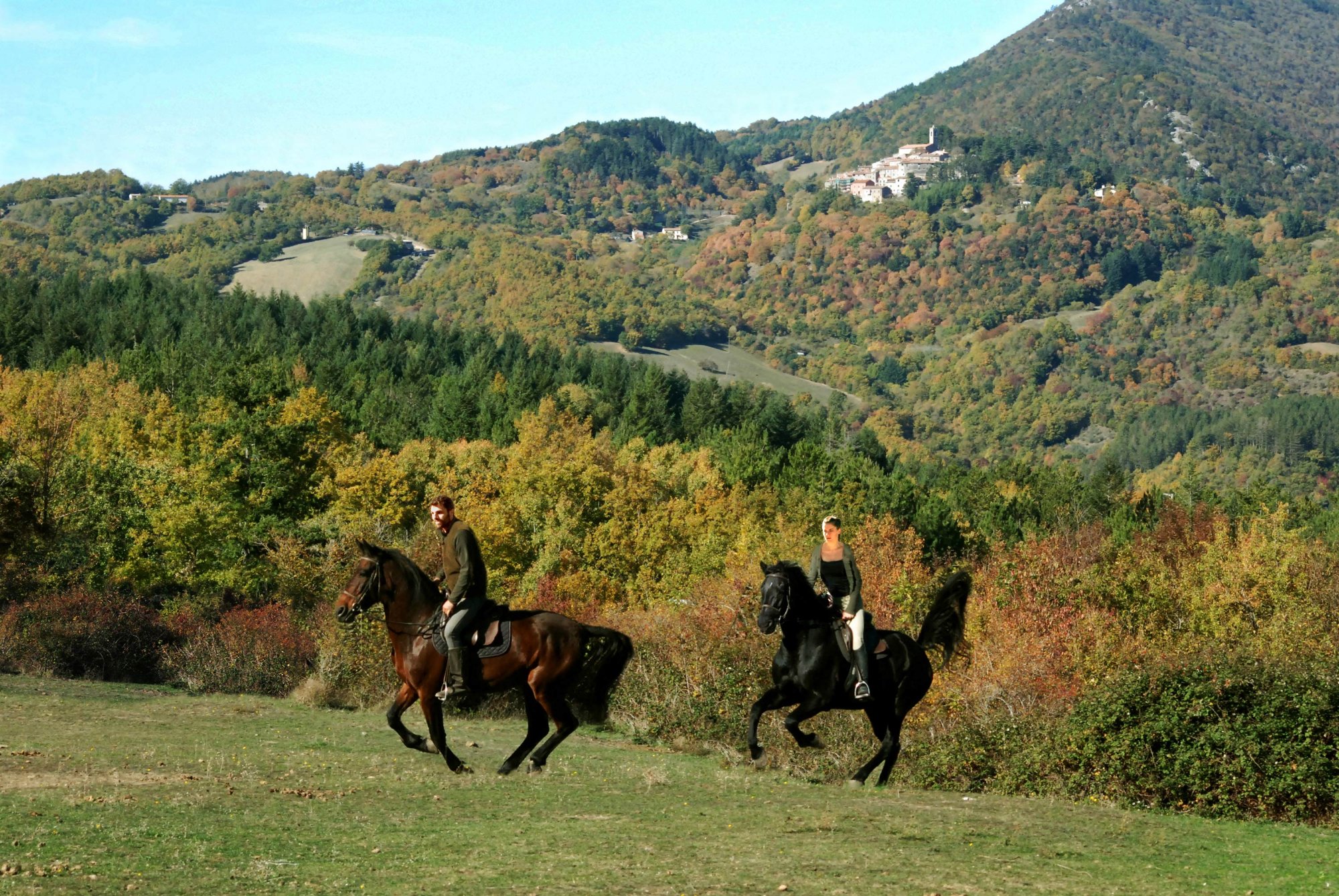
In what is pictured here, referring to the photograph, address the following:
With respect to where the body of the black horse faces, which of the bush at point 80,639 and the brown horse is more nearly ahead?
the brown horse

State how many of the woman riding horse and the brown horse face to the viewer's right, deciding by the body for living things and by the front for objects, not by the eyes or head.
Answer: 0

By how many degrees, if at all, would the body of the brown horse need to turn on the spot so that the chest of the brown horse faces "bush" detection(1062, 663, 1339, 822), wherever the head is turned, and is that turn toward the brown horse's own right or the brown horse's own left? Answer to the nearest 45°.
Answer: approximately 180°

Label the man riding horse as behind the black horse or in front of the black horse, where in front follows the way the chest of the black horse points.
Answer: in front

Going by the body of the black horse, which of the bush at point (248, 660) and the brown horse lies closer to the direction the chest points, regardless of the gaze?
the brown horse

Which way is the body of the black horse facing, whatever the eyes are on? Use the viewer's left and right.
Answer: facing the viewer and to the left of the viewer

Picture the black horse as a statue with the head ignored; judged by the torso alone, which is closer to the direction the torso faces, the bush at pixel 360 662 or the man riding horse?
the man riding horse

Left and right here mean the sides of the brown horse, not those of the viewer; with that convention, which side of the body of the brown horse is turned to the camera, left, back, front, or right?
left

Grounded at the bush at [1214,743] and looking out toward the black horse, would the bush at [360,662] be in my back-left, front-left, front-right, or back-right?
front-right

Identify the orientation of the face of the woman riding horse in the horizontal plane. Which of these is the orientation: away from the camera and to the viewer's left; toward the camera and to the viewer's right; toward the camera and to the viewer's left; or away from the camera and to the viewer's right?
toward the camera and to the viewer's left

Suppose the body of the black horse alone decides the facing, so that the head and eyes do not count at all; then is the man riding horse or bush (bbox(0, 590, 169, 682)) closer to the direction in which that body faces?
the man riding horse

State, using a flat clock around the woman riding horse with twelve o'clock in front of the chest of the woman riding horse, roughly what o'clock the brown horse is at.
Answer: The brown horse is roughly at 1 o'clock from the woman riding horse.

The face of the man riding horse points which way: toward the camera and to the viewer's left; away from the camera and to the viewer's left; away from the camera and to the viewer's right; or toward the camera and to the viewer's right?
toward the camera and to the viewer's left

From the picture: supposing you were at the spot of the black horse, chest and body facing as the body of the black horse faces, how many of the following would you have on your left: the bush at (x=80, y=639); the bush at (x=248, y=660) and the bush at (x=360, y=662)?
0

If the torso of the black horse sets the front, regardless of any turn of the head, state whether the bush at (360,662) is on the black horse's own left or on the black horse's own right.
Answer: on the black horse's own right

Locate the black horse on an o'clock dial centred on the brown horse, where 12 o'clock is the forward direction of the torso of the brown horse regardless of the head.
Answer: The black horse is roughly at 6 o'clock from the brown horse.

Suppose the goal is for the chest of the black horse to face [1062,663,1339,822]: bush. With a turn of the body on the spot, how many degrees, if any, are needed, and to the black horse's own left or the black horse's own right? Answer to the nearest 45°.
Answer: approximately 135° to the black horse's own left

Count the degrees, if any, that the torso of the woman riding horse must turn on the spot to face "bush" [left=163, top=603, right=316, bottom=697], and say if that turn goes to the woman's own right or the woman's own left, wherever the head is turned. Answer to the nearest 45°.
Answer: approximately 90° to the woman's own right
